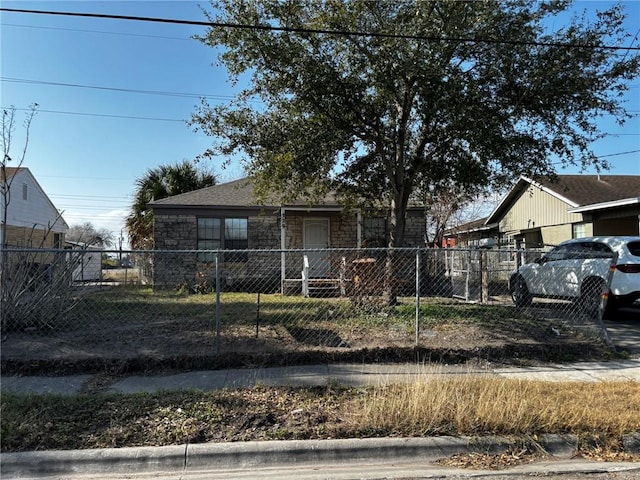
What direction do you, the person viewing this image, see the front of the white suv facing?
facing away from the viewer and to the left of the viewer

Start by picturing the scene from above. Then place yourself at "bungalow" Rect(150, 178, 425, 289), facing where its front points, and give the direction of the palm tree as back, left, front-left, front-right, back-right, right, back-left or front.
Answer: back-right

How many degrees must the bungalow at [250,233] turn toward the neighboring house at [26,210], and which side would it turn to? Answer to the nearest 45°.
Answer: approximately 135° to its right

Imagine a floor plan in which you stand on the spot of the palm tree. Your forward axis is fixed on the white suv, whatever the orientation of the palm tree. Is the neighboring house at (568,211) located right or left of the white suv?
left

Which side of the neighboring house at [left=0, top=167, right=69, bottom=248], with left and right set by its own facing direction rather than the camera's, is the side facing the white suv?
left

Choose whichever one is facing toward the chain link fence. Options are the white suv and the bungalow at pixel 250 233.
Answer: the bungalow

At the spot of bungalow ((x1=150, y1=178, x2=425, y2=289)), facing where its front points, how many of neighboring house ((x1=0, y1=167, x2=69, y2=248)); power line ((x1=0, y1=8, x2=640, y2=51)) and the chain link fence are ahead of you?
2

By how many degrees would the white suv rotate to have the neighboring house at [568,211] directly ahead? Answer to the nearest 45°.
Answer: approximately 45° to its right

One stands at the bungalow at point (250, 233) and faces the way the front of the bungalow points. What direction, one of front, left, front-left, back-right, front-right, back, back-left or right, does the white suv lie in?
front-left

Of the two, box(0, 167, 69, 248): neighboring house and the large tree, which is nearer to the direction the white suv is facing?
the neighboring house

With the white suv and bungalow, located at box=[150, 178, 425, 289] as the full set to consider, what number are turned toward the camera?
1

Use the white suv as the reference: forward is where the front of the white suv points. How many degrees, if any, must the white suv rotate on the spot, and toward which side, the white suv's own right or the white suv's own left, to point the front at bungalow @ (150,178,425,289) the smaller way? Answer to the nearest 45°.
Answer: approximately 45° to the white suv's own left
